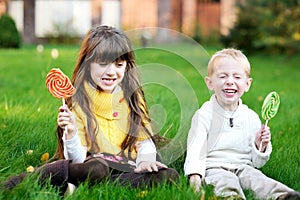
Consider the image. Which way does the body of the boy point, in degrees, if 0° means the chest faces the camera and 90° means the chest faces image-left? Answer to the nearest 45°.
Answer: approximately 0°

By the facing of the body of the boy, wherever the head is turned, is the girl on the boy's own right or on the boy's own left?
on the boy's own right

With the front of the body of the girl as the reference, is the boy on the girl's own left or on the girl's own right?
on the girl's own left

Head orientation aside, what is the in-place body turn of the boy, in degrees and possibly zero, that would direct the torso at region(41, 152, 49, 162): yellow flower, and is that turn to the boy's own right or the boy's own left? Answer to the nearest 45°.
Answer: approximately 90° to the boy's own right

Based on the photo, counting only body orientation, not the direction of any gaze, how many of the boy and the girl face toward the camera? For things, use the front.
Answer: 2

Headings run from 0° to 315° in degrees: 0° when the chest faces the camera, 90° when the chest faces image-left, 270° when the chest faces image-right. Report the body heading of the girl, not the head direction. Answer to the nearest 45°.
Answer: approximately 0°

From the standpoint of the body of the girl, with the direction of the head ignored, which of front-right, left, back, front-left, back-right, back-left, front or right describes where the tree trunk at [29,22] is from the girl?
back

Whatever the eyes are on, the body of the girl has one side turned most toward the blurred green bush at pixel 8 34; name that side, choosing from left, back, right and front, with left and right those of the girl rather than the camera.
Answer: back

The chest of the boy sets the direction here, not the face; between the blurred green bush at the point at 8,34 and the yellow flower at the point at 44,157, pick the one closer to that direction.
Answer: the yellow flower

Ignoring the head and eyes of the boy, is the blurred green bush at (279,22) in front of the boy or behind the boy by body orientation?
behind
